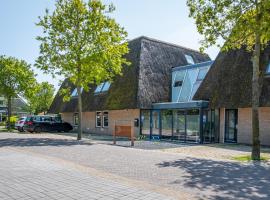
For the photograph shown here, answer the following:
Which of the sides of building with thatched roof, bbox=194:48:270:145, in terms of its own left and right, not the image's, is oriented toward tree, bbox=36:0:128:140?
right

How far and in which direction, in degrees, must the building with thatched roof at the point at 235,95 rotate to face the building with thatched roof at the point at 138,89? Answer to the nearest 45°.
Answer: approximately 135° to its right

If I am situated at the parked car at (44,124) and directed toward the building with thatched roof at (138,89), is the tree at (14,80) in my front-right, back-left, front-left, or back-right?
back-left

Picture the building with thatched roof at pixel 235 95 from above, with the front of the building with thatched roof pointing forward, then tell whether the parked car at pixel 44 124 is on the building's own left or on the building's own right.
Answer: on the building's own right

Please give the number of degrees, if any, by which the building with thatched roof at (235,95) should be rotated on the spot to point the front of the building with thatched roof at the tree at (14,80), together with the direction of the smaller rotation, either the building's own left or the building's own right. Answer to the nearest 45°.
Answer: approximately 135° to the building's own right

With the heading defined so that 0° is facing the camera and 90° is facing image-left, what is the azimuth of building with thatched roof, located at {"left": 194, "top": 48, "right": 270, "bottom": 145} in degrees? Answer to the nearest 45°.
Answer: approximately 0°
